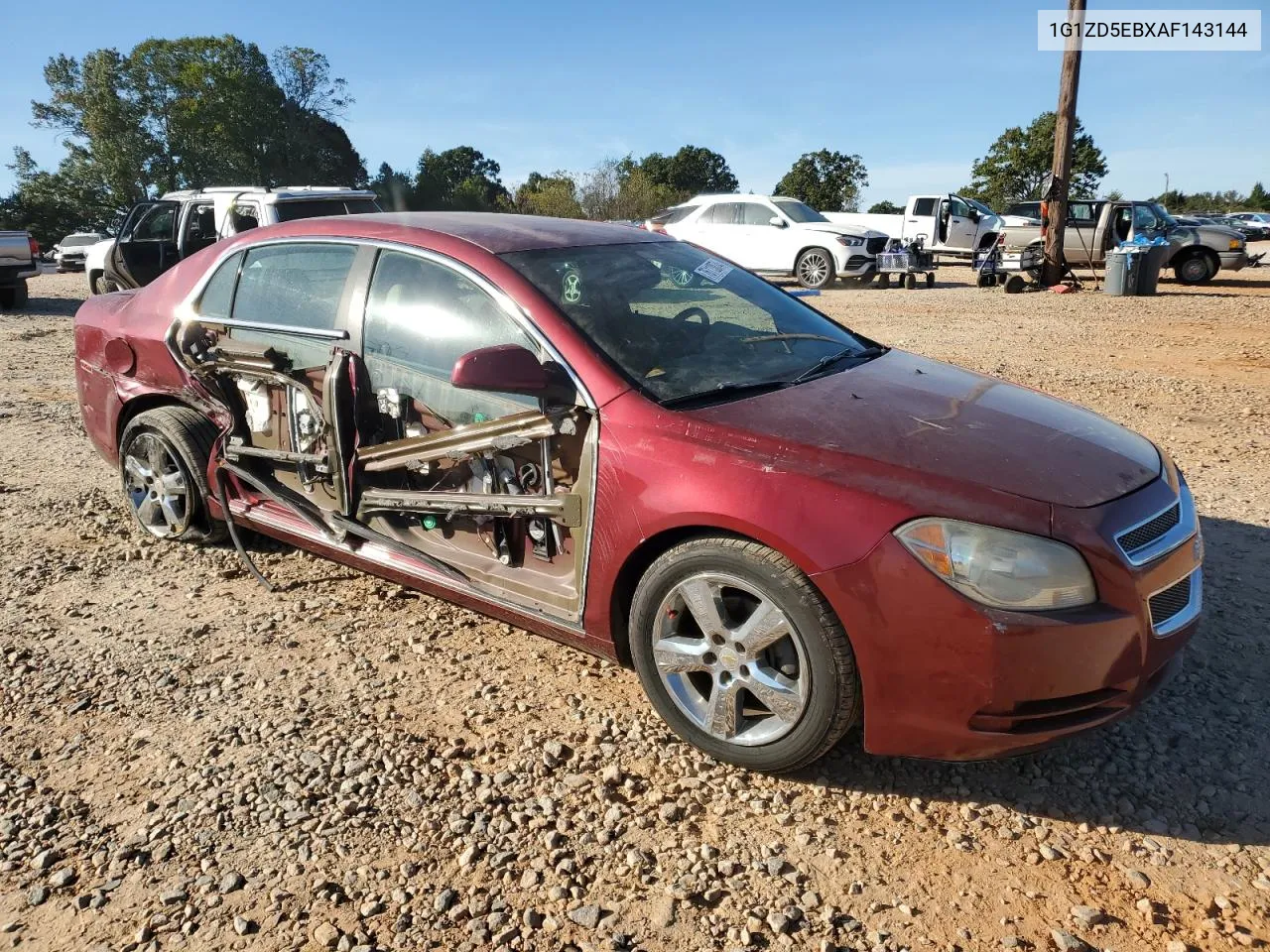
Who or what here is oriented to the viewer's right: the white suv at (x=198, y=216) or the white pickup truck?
the white pickup truck

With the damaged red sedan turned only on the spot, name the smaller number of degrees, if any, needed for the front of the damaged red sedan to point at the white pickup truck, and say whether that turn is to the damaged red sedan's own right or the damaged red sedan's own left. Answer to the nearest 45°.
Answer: approximately 135° to the damaged red sedan's own left

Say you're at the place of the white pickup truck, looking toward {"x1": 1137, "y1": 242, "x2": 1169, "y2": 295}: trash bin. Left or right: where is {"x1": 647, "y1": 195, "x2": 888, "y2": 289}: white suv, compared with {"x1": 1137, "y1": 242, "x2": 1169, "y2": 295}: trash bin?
right

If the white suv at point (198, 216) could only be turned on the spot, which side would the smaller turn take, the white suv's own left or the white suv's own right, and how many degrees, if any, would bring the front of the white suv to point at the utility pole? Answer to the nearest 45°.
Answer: approximately 135° to the white suv's own right

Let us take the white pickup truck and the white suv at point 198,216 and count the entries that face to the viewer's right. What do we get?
1

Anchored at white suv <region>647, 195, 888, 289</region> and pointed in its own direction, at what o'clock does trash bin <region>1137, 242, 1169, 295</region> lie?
The trash bin is roughly at 11 o'clock from the white suv.

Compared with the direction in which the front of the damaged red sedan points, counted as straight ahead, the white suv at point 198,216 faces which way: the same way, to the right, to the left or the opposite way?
the opposite way

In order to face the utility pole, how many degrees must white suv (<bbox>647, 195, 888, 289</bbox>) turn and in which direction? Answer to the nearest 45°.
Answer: approximately 45° to its left

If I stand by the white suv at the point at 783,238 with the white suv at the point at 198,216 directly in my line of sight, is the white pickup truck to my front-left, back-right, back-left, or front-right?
back-right

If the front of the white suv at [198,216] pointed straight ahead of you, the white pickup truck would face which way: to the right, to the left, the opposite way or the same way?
the opposite way

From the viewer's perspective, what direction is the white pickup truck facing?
to the viewer's right

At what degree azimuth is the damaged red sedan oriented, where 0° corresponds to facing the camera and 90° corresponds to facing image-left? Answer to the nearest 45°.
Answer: approximately 315°

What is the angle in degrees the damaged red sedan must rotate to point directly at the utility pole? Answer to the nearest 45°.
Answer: approximately 90° to its left

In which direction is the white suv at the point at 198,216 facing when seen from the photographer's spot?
facing away from the viewer and to the left of the viewer

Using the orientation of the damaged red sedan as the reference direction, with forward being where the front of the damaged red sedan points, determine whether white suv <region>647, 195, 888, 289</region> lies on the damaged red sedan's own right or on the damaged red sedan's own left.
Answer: on the damaged red sedan's own left

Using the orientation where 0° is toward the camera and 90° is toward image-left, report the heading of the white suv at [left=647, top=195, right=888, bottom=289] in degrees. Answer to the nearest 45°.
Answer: approximately 315°
